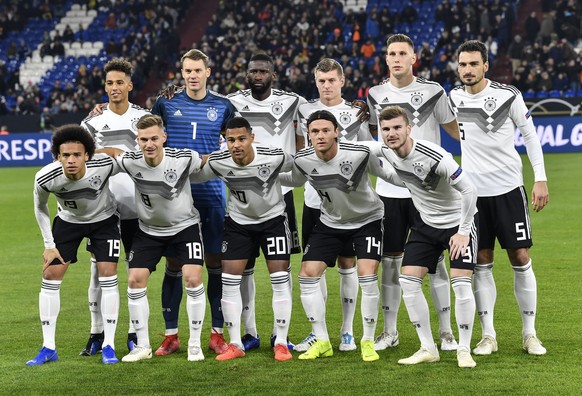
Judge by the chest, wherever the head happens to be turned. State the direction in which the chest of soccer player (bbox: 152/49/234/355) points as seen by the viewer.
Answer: toward the camera

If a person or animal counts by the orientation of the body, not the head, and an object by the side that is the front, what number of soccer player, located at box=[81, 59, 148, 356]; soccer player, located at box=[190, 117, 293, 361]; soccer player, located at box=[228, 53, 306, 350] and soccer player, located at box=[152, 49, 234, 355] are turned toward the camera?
4

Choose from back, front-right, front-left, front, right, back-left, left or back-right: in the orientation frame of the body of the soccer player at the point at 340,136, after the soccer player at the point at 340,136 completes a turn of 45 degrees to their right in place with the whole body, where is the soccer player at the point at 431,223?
left

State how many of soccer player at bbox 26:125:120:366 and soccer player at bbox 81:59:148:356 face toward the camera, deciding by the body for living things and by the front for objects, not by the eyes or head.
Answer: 2

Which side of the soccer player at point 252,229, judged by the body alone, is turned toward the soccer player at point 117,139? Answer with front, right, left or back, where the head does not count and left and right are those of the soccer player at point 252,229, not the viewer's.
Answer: right

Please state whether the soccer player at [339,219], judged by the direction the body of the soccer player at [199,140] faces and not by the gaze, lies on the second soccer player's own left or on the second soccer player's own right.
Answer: on the second soccer player's own left

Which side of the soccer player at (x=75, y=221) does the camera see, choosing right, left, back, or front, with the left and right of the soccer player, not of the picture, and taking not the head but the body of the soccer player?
front

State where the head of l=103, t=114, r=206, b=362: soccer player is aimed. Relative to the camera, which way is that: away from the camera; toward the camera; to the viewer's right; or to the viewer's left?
toward the camera

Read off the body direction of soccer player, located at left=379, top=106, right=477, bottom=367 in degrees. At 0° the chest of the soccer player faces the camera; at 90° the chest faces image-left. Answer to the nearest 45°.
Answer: approximately 45°

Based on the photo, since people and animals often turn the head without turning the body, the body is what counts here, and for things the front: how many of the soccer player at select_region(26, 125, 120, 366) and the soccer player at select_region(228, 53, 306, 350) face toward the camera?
2

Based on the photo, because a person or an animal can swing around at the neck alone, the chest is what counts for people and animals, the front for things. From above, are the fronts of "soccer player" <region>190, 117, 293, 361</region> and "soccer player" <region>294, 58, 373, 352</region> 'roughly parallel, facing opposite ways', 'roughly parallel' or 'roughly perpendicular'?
roughly parallel

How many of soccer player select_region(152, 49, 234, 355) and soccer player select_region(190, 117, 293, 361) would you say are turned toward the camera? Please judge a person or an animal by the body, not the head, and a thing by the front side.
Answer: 2

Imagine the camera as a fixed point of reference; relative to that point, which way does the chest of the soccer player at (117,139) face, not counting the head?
toward the camera

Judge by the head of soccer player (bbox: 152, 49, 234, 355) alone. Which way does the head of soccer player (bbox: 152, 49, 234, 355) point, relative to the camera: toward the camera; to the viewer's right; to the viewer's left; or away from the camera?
toward the camera

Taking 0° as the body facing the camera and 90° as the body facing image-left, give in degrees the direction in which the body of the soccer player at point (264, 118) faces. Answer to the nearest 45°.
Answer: approximately 0°

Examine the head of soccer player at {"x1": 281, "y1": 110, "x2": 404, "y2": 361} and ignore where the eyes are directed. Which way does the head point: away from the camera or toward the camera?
toward the camera

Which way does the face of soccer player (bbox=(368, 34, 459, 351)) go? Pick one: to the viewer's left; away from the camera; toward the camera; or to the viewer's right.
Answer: toward the camera

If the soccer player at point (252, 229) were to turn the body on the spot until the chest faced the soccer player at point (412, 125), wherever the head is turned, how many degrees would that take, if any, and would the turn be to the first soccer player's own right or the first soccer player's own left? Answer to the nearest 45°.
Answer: approximately 90° to the first soccer player's own left

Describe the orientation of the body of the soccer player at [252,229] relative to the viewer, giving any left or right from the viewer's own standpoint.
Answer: facing the viewer
